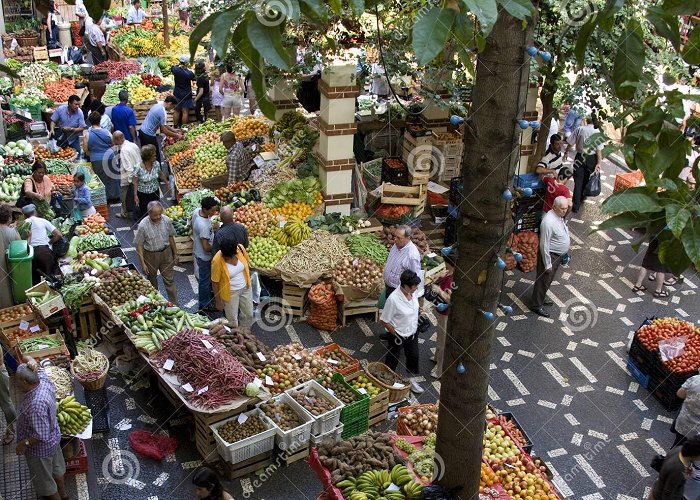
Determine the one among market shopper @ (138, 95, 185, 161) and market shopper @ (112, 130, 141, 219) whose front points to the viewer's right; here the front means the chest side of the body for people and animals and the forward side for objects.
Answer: market shopper @ (138, 95, 185, 161)

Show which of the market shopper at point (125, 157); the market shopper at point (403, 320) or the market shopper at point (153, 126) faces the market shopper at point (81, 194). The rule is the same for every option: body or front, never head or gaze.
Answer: the market shopper at point (125, 157)

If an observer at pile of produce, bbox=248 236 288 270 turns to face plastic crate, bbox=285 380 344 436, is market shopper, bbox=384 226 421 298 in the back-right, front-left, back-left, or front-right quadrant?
front-left

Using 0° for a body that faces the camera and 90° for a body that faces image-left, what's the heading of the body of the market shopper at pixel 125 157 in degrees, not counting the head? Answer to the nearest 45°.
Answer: approximately 45°

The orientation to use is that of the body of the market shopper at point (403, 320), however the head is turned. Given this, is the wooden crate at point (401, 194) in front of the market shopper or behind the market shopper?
behind
